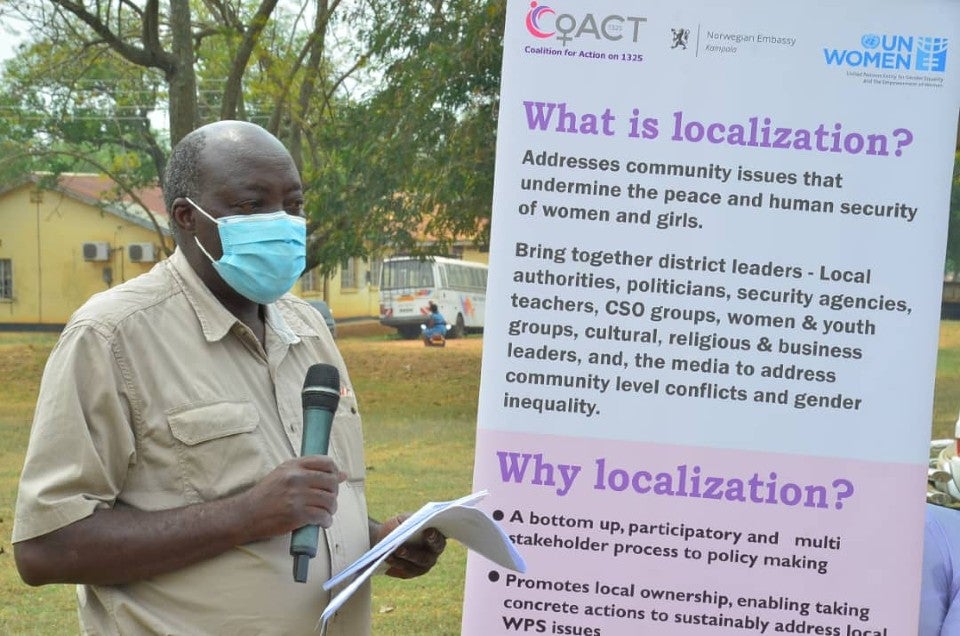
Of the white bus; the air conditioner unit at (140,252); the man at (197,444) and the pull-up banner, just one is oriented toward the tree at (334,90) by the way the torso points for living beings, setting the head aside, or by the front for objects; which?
the air conditioner unit

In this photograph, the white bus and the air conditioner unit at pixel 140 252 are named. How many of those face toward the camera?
1

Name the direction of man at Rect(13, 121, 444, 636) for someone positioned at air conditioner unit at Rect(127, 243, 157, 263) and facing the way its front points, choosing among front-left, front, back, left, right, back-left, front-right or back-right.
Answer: front

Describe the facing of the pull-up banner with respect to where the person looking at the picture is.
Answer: facing the viewer

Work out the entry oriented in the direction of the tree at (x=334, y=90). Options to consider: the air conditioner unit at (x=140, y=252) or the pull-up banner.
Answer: the air conditioner unit

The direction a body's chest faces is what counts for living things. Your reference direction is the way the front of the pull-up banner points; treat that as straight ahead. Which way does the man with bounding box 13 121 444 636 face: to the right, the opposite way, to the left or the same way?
to the left

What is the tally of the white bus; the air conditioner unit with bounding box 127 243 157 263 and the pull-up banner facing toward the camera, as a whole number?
2

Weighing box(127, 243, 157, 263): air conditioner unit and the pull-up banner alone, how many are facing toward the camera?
2

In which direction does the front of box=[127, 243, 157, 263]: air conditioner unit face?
toward the camera

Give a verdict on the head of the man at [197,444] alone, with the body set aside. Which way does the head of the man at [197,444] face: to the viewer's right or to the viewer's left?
to the viewer's right

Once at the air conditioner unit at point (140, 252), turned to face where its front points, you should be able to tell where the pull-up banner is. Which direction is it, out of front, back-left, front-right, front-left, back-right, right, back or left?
front
